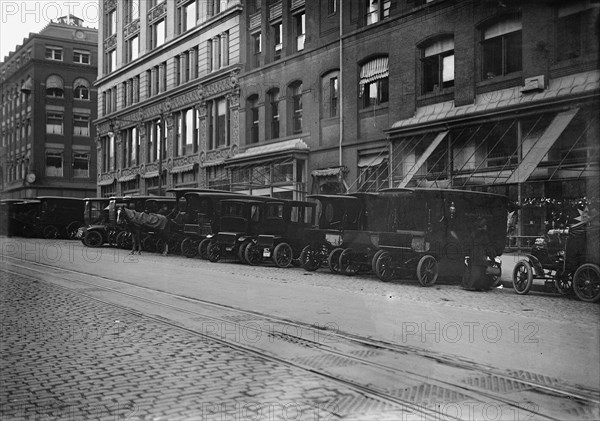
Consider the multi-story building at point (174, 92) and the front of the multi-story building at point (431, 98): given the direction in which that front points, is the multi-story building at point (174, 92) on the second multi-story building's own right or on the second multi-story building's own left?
on the second multi-story building's own right

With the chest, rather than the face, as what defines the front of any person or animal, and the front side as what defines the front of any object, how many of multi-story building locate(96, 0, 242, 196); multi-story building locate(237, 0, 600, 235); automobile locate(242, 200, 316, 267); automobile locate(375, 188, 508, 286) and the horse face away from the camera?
0

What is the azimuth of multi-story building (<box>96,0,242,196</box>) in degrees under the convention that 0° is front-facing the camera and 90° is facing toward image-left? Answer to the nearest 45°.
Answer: approximately 45°

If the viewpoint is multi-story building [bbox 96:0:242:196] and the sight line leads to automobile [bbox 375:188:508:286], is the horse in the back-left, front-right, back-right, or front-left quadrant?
front-right

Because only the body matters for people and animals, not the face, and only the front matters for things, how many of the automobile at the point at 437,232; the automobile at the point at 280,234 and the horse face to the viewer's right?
0

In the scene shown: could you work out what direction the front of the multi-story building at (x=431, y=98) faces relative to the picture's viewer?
facing the viewer and to the left of the viewer

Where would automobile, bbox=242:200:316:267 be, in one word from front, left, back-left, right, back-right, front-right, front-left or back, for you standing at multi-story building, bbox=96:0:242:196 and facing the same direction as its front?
front-left

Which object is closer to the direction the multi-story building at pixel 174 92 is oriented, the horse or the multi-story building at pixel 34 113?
the horse

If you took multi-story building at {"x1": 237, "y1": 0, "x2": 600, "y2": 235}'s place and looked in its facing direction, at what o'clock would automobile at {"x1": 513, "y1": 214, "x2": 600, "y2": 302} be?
The automobile is roughly at 10 o'clock from the multi-story building.

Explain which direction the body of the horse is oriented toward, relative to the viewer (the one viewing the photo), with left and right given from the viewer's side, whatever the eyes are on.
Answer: facing to the left of the viewer
